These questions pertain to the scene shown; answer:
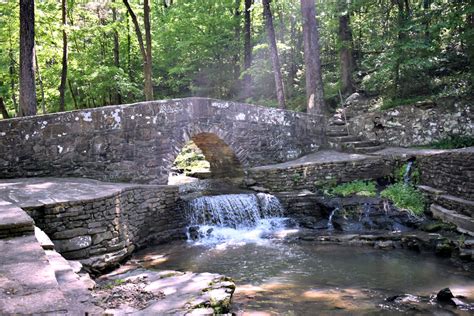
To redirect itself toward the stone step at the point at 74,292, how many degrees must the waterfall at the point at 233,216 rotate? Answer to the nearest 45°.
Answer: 0° — it already faces it

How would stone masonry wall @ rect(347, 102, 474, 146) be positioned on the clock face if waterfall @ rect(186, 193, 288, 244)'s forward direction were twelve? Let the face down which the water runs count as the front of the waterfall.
The stone masonry wall is roughly at 8 o'clock from the waterfall.

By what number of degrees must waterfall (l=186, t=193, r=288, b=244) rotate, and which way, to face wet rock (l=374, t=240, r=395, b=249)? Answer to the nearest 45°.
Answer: approximately 45° to its left

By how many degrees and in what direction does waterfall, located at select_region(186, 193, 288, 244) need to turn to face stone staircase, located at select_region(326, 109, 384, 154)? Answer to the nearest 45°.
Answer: approximately 135° to its left

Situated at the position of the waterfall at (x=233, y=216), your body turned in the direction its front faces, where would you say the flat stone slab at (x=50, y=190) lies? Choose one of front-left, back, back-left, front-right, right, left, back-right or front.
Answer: front-right

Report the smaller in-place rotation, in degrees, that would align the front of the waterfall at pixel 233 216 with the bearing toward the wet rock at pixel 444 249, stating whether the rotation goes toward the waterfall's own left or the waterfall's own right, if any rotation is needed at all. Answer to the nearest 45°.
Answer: approximately 45° to the waterfall's own left

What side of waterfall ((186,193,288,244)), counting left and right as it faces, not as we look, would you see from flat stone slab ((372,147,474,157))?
left

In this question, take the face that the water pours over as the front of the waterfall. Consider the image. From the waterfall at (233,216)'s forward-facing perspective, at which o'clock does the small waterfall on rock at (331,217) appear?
The small waterfall on rock is roughly at 9 o'clock from the waterfall.

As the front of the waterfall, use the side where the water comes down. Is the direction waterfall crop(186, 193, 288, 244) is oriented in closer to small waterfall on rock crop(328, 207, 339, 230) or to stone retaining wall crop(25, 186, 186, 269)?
the stone retaining wall

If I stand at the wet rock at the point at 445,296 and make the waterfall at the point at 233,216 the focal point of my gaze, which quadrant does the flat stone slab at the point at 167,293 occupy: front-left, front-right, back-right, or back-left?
front-left

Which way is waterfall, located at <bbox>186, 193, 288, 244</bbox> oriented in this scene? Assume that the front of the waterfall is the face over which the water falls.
toward the camera

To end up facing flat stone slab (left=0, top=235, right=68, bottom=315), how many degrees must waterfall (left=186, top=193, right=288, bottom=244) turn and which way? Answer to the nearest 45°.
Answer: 0° — it already faces it

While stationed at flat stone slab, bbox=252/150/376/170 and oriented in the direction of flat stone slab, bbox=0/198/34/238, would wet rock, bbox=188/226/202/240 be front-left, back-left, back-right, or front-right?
front-right
